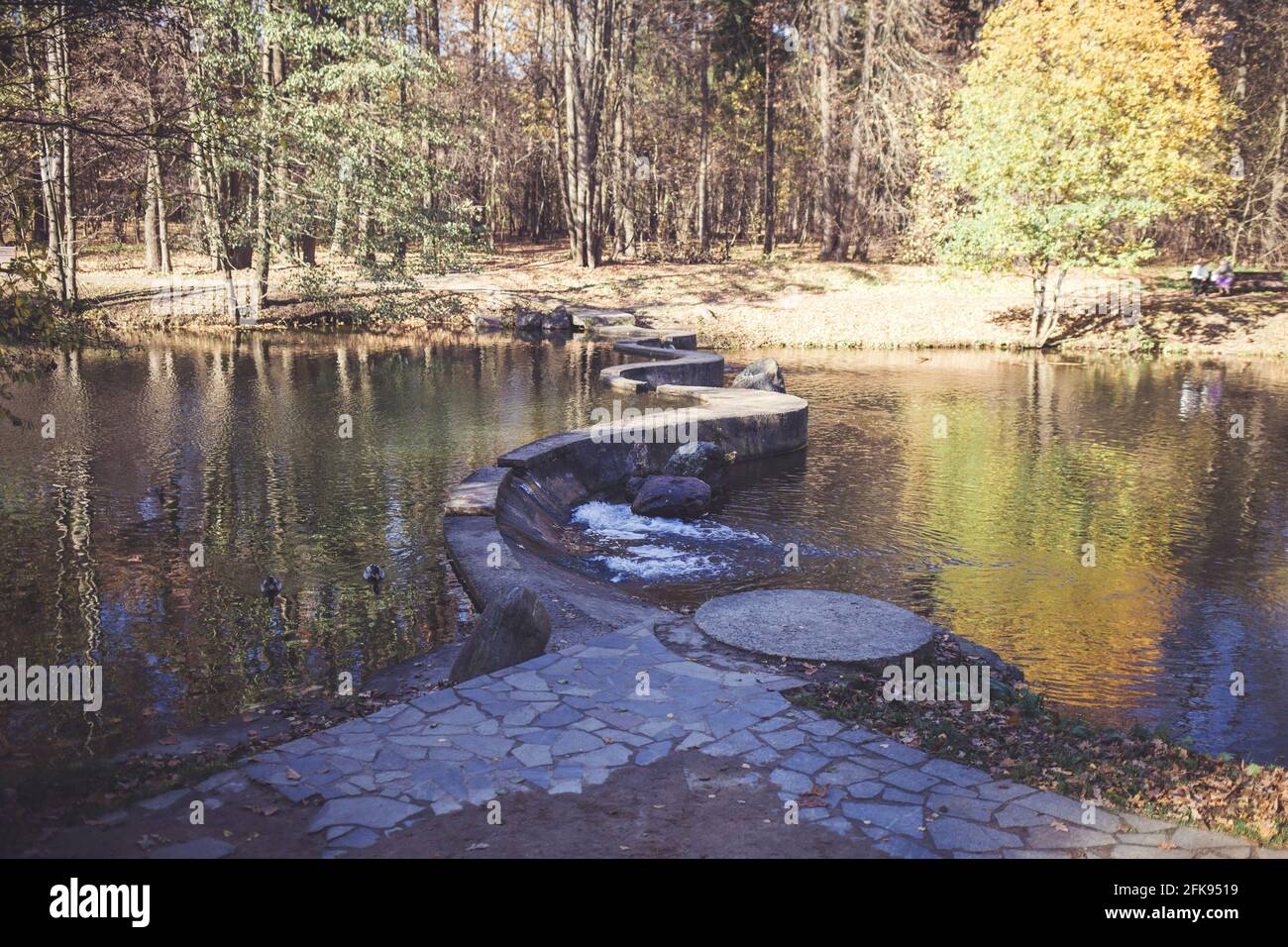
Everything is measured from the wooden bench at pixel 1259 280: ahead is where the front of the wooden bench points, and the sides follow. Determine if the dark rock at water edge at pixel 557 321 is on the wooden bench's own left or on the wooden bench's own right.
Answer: on the wooden bench's own right

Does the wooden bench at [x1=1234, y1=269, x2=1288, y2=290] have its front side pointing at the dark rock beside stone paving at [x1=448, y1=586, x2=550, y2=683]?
yes

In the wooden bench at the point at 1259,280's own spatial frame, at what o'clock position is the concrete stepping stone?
The concrete stepping stone is roughly at 12 o'clock from the wooden bench.

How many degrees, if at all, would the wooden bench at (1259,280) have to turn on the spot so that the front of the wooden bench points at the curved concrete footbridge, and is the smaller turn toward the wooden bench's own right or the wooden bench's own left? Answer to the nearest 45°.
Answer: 0° — it already faces it

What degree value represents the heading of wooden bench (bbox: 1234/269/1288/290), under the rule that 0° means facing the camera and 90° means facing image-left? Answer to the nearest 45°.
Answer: approximately 0°
